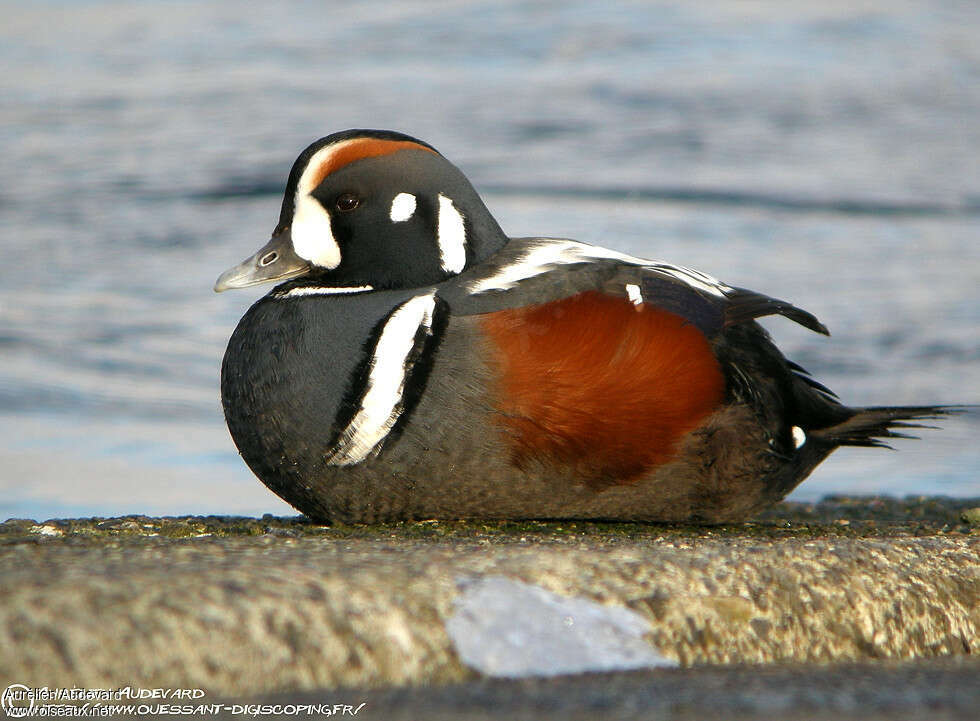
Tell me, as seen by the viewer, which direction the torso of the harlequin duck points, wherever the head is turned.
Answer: to the viewer's left
